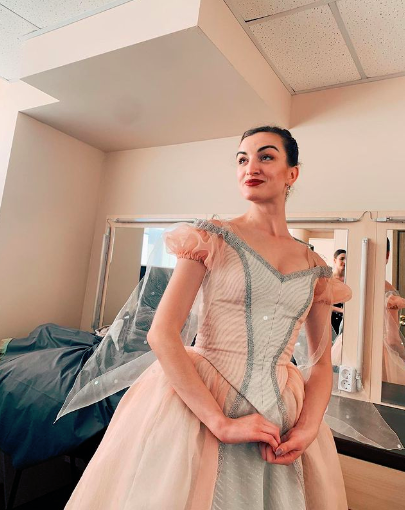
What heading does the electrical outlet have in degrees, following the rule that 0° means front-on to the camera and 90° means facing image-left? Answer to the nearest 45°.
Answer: approximately 45°

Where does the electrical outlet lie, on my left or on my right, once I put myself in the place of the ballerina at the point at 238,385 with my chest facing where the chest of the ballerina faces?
on my left

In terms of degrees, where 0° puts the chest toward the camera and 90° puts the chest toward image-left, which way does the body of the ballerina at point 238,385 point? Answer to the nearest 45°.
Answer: approximately 315°

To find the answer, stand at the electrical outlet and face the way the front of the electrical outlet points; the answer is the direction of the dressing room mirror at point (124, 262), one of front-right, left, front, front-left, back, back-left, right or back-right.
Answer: front-right

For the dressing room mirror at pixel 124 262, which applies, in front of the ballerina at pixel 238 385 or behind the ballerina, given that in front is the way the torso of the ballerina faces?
behind

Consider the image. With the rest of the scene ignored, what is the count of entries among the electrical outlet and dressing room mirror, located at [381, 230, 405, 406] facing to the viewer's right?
0

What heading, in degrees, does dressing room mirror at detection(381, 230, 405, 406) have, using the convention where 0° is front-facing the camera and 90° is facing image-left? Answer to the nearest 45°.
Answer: approximately 45°
